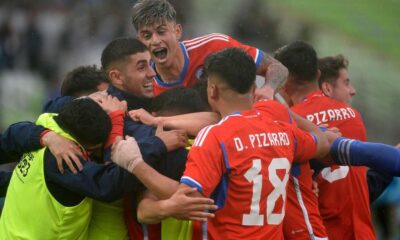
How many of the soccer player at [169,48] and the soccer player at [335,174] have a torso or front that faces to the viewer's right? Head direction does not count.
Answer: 0

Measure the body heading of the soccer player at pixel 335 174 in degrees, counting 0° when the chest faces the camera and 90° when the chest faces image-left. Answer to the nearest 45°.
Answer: approximately 135°

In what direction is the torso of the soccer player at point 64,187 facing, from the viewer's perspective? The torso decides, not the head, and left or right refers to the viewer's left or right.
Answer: facing away from the viewer and to the right of the viewer

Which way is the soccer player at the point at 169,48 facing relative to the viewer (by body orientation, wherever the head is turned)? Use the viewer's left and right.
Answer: facing the viewer and to the left of the viewer

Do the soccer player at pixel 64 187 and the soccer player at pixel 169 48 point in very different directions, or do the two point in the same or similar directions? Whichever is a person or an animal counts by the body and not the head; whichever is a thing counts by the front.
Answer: very different directions

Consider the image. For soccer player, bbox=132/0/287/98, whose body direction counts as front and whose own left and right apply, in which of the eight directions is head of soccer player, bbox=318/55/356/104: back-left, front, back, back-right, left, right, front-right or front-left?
back-left
